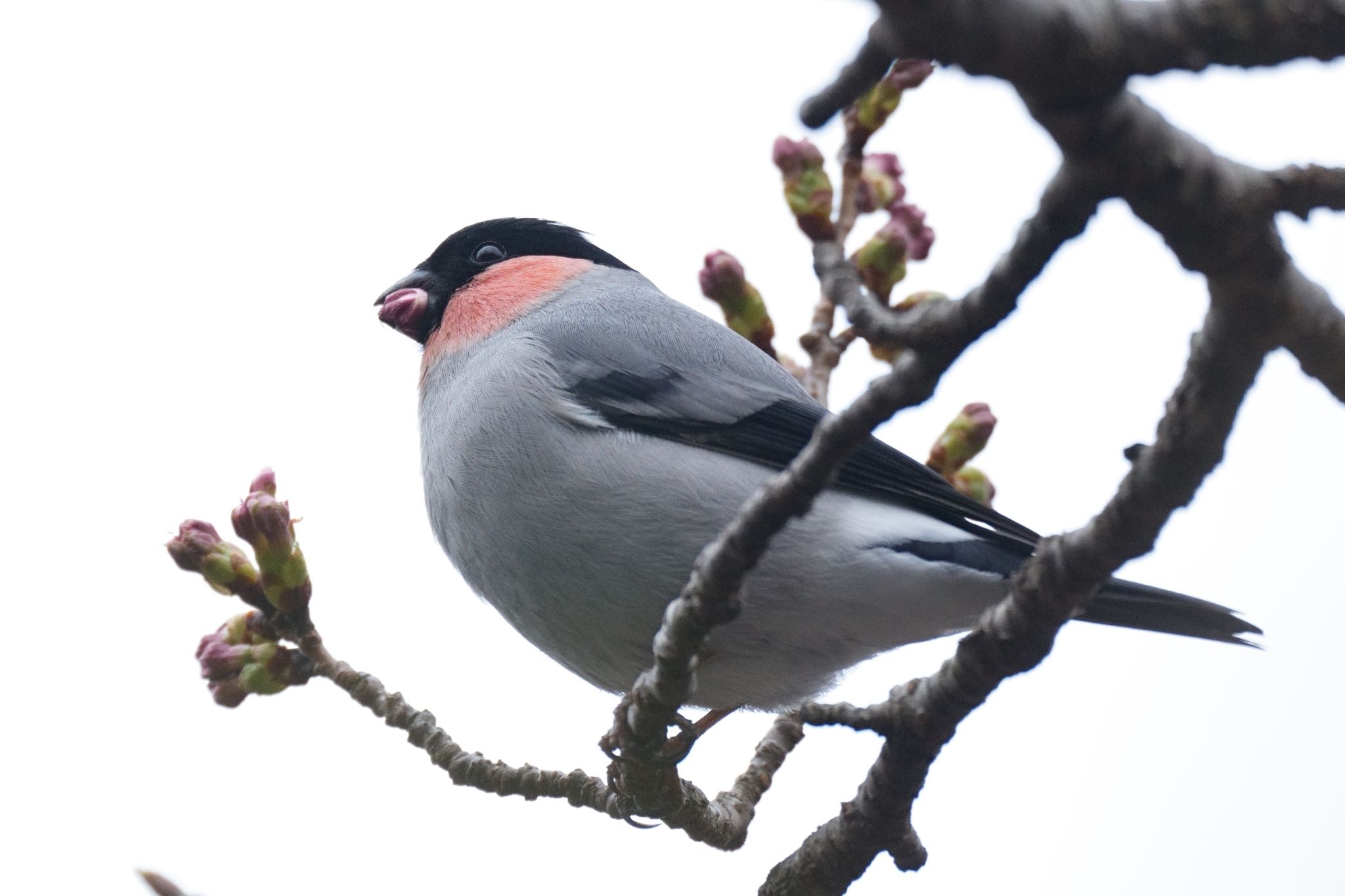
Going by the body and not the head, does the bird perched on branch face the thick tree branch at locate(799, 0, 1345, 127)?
no

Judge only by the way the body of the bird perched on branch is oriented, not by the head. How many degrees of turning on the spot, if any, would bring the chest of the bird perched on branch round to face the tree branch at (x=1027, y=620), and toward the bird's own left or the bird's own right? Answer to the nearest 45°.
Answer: approximately 135° to the bird's own left

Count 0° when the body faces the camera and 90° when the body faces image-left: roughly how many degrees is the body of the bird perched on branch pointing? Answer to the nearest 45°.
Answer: approximately 90°
